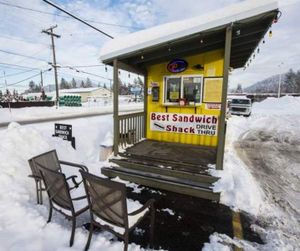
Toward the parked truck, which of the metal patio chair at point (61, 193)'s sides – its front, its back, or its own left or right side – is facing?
front

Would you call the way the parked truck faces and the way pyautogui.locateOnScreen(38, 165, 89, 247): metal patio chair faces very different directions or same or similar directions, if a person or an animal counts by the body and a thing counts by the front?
very different directions

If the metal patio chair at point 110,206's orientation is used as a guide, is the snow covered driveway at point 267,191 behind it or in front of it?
in front

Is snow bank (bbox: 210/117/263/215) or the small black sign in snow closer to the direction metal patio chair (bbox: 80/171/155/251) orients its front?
the snow bank

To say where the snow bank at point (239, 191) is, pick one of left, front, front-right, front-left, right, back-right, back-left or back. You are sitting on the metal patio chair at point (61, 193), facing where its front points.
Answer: front-right

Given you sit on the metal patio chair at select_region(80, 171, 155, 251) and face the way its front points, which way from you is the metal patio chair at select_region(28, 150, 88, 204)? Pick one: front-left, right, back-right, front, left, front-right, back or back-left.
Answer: left

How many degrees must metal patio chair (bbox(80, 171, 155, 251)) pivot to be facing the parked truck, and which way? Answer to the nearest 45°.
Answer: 0° — it already faces it

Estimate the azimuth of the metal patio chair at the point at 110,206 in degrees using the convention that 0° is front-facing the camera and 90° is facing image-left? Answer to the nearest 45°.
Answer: approximately 225°

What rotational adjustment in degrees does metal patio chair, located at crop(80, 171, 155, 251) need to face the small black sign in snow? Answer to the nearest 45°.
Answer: approximately 45° to its left
